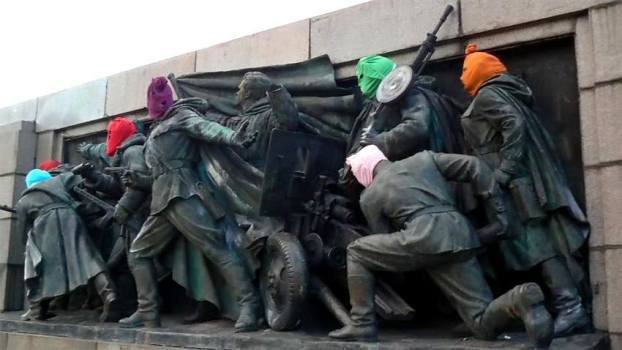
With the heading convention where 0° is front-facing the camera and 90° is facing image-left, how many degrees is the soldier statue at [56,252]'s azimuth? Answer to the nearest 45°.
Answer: approximately 135°

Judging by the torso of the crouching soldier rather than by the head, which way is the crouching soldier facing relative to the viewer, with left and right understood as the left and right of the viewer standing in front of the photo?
facing away from the viewer and to the left of the viewer

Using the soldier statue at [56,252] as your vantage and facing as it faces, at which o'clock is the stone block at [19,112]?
The stone block is roughly at 1 o'clock from the soldier statue.

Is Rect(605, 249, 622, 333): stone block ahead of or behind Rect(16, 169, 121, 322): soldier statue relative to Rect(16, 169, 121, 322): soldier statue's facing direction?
behind

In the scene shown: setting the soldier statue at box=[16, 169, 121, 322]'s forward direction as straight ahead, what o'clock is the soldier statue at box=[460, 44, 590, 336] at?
the soldier statue at box=[460, 44, 590, 336] is roughly at 6 o'clock from the soldier statue at box=[16, 169, 121, 322].

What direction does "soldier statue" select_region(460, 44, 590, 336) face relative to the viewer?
to the viewer's left

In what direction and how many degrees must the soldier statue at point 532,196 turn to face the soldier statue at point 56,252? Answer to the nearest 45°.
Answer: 0° — it already faces it

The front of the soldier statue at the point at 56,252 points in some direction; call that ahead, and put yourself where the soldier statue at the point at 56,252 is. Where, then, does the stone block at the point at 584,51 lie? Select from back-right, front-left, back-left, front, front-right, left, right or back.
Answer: back
